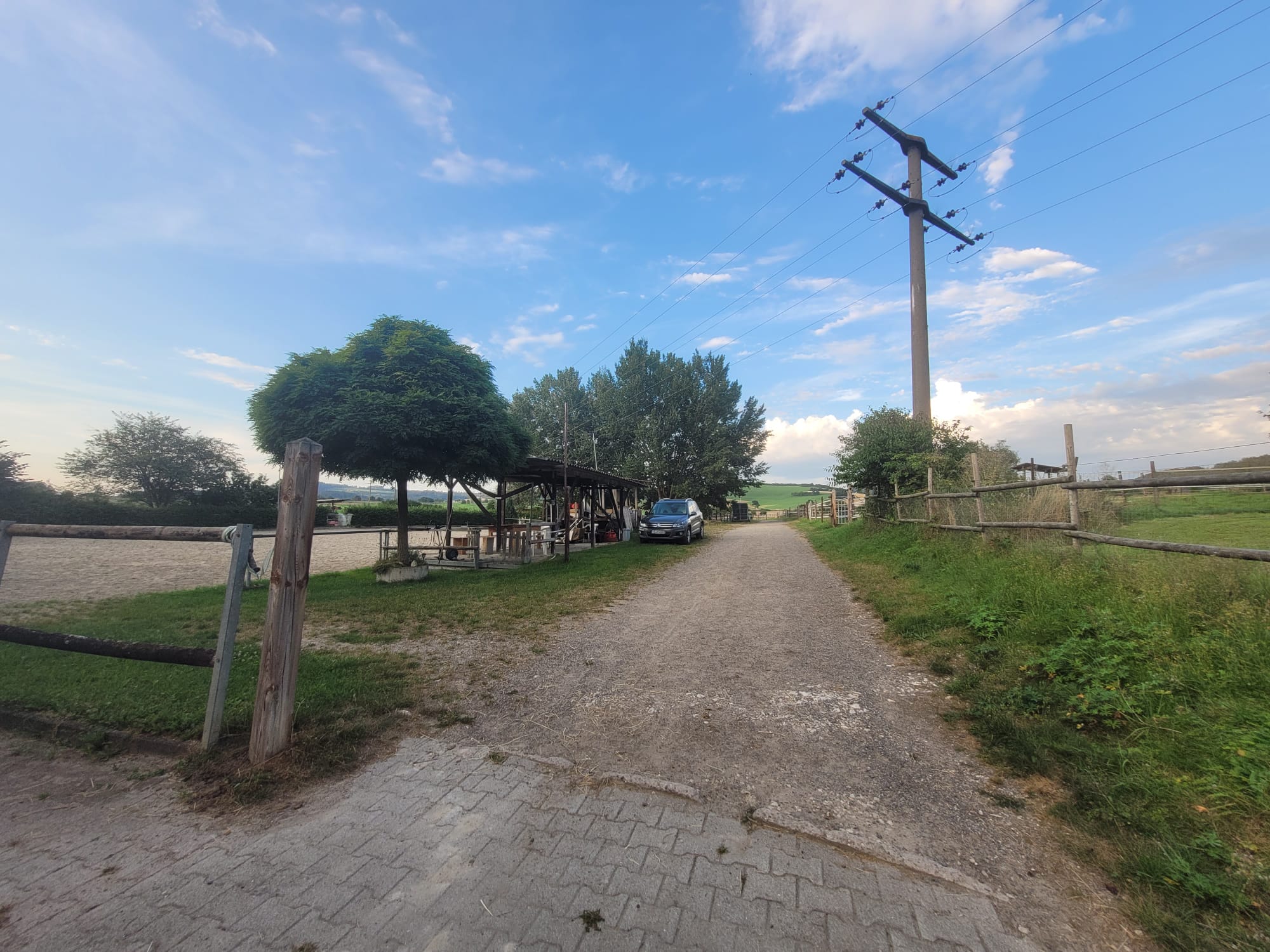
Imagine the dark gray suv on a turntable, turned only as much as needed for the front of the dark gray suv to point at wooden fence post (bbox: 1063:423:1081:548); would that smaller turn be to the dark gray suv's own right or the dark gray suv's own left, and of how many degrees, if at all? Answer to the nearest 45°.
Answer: approximately 45° to the dark gray suv's own left

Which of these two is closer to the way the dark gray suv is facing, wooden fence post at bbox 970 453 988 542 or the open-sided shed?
the open-sided shed

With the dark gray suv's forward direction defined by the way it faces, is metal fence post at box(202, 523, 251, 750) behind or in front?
in front

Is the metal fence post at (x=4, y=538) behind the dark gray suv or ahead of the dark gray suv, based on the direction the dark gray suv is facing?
ahead

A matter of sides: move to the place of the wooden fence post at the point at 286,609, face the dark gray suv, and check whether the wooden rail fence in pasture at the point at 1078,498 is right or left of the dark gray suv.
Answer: right

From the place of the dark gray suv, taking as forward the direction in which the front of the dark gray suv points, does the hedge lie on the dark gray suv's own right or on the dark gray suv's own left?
on the dark gray suv's own right

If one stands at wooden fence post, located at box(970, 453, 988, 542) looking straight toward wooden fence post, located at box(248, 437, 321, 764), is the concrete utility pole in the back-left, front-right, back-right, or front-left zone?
back-right

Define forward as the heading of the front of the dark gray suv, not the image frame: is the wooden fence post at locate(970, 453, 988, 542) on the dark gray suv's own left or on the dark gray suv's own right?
on the dark gray suv's own left

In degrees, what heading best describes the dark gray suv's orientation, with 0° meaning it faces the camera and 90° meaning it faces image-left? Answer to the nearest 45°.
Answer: approximately 45°
